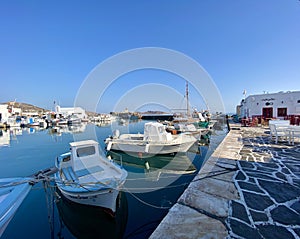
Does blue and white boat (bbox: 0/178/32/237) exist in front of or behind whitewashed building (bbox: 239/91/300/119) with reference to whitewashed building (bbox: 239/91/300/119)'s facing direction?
in front

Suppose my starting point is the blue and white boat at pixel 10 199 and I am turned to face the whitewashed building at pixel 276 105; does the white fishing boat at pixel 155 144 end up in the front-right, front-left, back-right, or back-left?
front-left

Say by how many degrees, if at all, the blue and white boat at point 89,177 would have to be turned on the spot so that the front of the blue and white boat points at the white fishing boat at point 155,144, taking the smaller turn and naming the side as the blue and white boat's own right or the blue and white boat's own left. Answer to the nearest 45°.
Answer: approximately 90° to the blue and white boat's own left

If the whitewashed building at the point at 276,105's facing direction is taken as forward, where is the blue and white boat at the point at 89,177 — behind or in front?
in front
